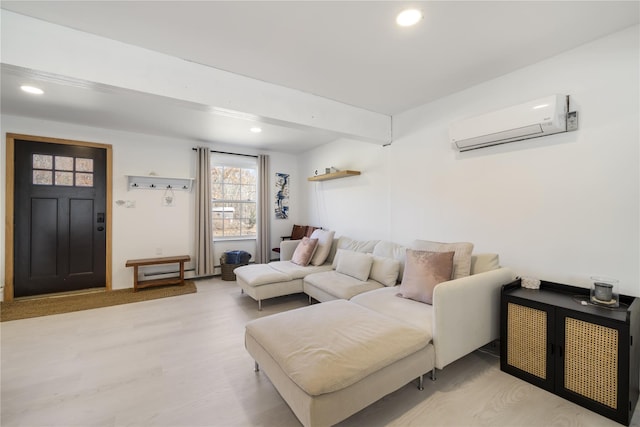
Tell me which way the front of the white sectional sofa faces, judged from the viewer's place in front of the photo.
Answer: facing the viewer and to the left of the viewer

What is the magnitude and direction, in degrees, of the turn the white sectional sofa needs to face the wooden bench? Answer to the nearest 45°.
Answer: approximately 90° to its right

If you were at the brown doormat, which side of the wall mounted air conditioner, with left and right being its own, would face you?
front

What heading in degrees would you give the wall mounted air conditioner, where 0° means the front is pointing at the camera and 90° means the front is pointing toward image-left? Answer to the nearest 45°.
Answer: approximately 45°

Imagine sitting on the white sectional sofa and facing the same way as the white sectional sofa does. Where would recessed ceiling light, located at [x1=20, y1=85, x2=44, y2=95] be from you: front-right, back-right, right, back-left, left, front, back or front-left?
front-right

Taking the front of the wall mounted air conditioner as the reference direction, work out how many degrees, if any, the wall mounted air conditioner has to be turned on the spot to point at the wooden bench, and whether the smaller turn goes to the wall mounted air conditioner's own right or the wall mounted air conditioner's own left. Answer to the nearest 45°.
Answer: approximately 45° to the wall mounted air conditioner's own right

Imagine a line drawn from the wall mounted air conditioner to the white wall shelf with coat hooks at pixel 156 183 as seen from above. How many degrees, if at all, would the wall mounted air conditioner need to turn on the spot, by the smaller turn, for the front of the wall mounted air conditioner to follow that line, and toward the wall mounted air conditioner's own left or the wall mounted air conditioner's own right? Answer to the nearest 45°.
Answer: approximately 45° to the wall mounted air conditioner's own right

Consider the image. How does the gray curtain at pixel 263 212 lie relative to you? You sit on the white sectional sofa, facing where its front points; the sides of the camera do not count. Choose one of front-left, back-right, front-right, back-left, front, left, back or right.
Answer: right

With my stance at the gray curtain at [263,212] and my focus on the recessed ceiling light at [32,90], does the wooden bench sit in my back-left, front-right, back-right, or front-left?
front-right

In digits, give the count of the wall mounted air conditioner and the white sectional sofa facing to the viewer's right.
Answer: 0
